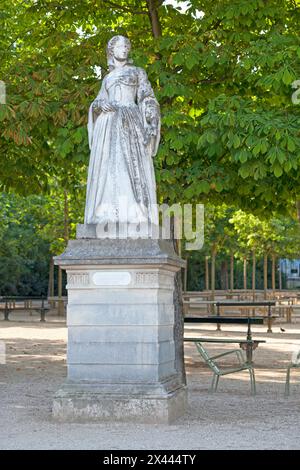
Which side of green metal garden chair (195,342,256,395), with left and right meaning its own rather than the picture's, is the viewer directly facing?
right

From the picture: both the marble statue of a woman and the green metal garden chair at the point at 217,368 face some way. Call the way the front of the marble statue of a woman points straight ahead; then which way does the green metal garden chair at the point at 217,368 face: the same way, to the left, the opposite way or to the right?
to the left

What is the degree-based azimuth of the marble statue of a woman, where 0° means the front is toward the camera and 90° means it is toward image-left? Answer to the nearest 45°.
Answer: approximately 0°

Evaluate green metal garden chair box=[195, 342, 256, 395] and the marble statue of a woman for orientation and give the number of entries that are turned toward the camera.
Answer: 1
